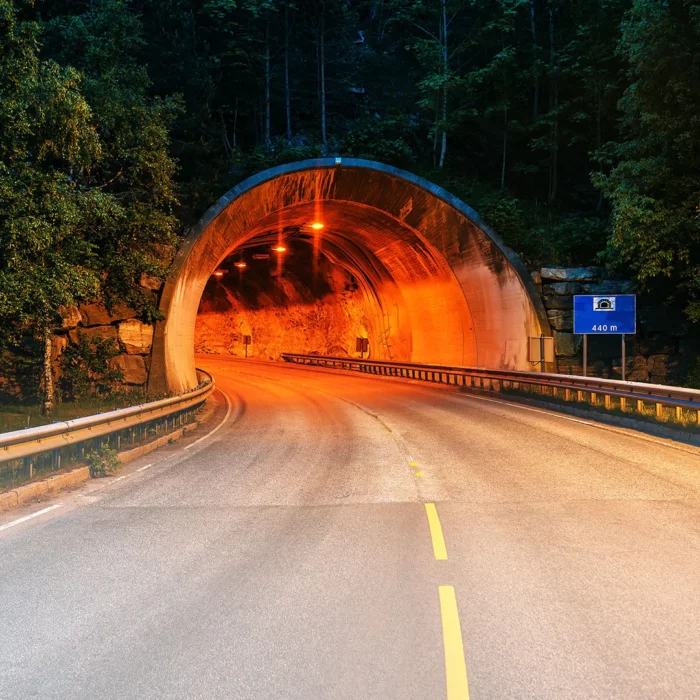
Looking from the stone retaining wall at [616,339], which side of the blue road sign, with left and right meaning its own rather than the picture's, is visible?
back

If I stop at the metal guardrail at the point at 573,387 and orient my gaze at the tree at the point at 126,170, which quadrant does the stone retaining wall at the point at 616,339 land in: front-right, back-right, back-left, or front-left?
back-right

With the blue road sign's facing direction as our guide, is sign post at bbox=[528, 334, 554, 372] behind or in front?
behind

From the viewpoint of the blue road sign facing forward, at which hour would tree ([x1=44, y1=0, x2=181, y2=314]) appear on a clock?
The tree is roughly at 2 o'clock from the blue road sign.

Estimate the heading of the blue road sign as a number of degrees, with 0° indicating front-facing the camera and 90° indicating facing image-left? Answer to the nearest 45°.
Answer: approximately 0°

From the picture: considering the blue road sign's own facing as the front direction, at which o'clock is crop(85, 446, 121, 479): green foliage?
The green foliage is roughly at 1 o'clock from the blue road sign.
